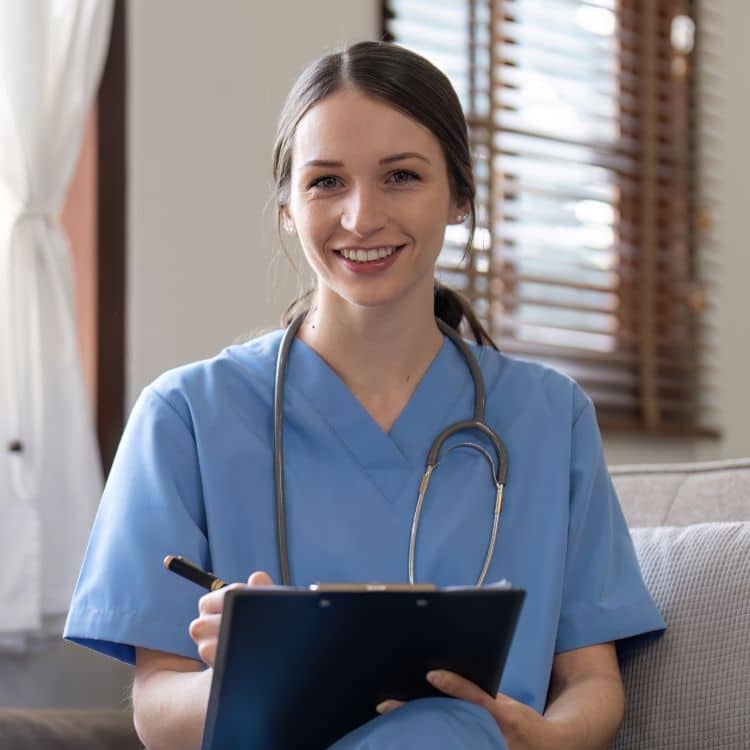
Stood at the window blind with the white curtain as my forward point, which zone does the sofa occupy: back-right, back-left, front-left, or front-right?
front-left

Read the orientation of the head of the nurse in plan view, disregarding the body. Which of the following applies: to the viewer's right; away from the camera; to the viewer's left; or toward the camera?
toward the camera

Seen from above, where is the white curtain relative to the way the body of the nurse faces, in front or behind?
behind

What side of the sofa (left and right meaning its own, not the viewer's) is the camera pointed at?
front

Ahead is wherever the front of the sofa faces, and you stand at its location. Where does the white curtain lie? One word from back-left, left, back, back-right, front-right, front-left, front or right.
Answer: back-right

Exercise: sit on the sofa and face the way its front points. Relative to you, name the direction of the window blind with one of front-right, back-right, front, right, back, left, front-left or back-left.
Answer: back

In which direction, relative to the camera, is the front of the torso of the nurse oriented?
toward the camera

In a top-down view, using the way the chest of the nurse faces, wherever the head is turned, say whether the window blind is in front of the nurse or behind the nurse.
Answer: behind
